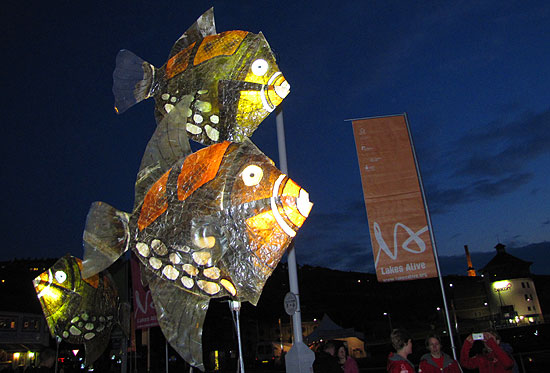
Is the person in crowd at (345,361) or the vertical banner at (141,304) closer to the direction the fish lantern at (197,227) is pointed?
the person in crowd

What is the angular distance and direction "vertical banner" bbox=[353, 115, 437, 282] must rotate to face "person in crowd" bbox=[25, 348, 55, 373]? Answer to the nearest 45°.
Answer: approximately 90° to its right

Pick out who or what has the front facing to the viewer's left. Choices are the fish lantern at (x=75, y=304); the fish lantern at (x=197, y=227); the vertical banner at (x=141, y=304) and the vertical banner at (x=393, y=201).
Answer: the fish lantern at (x=75, y=304)

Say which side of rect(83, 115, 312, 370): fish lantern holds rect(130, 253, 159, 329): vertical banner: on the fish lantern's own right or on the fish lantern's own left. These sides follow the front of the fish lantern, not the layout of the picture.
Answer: on the fish lantern's own left

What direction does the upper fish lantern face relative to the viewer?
to the viewer's right

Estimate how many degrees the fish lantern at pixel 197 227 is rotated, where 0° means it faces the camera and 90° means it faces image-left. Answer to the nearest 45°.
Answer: approximately 270°

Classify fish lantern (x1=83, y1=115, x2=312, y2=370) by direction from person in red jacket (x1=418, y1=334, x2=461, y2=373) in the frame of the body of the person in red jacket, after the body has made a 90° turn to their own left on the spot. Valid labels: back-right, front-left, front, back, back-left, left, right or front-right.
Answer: back

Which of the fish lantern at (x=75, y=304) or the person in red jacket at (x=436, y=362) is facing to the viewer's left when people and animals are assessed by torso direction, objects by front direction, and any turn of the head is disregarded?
the fish lantern

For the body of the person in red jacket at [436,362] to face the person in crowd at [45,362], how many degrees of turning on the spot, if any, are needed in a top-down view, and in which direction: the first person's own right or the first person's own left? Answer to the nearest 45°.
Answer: approximately 90° to the first person's own right

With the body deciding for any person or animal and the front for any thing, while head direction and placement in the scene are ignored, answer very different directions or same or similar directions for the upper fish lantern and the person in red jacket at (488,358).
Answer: very different directions

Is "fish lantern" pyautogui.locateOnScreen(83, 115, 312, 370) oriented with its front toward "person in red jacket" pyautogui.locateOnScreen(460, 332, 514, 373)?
yes

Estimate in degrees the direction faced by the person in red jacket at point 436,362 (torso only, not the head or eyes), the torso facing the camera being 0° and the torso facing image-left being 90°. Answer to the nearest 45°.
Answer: approximately 0°

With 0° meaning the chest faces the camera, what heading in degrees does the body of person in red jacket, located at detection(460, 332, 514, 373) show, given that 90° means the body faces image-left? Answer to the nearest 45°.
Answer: approximately 45°

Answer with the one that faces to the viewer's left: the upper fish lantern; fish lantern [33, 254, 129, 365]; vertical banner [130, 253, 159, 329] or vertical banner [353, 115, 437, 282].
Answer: the fish lantern
